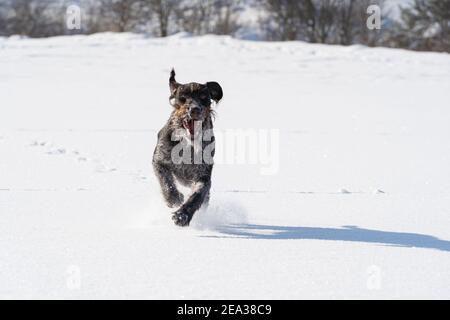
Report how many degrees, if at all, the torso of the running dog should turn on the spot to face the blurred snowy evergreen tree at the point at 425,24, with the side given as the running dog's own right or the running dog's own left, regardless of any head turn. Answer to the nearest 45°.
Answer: approximately 180°

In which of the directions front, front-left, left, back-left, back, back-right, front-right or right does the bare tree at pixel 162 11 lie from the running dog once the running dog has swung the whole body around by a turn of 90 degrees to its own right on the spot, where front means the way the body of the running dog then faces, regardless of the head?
right

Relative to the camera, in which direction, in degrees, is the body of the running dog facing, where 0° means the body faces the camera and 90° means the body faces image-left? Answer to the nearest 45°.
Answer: approximately 0°
